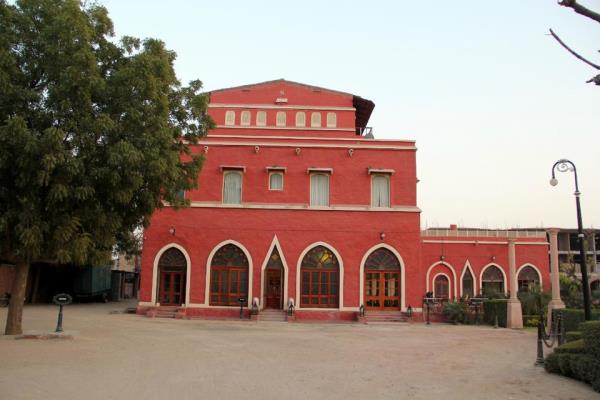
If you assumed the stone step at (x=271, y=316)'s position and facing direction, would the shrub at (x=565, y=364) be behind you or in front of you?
in front

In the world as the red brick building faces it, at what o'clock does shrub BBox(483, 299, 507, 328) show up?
The shrub is roughly at 9 o'clock from the red brick building.

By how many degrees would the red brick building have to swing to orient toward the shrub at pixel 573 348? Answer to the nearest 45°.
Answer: approximately 45° to its left

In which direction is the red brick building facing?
toward the camera

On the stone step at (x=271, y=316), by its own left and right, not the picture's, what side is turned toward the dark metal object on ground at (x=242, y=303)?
right

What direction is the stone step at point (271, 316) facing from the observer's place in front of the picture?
facing the viewer

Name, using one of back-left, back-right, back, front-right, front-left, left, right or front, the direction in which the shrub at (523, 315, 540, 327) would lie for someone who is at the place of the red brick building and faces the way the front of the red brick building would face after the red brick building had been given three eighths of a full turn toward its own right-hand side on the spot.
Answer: back-right

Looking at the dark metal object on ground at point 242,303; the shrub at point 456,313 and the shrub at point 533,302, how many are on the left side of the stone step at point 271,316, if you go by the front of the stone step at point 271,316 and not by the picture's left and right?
2

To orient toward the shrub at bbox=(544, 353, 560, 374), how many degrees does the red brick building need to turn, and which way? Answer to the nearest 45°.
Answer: approximately 45° to its left

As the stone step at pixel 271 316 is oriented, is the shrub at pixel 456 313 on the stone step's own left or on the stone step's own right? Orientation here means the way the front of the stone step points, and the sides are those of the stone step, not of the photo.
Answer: on the stone step's own left
